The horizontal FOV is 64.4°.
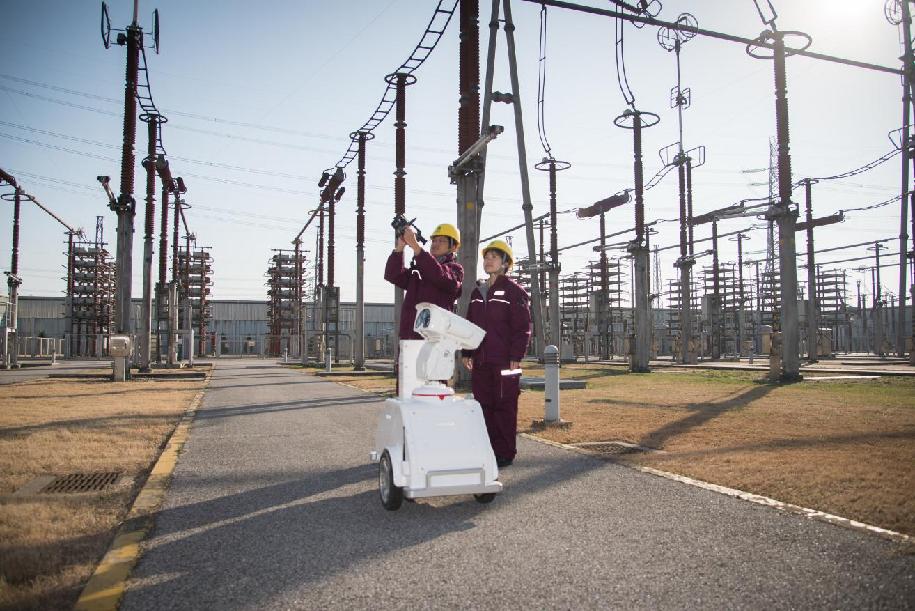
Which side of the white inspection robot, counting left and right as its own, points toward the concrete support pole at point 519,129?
back

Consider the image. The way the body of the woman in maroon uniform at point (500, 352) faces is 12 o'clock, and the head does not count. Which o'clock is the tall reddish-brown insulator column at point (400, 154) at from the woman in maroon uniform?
The tall reddish-brown insulator column is roughly at 4 o'clock from the woman in maroon uniform.

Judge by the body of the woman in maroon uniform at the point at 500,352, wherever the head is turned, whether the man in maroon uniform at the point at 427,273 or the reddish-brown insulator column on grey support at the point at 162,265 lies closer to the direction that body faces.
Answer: the man in maroon uniform

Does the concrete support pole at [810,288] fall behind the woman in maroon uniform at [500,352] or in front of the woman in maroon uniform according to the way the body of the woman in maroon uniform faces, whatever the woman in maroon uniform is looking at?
behind

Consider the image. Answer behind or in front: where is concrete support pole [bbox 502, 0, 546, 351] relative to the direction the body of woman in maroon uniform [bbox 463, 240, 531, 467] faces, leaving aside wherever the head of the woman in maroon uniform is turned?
behind

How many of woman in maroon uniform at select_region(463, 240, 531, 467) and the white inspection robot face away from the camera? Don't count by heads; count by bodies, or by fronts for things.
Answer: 0

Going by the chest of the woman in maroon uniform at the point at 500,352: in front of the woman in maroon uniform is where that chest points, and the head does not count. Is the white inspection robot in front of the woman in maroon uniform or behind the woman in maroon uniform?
in front

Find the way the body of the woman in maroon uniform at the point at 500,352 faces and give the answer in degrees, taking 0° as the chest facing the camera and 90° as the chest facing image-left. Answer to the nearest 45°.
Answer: approximately 45°

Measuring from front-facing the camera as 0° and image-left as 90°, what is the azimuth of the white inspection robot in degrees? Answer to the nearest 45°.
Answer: approximately 0°
